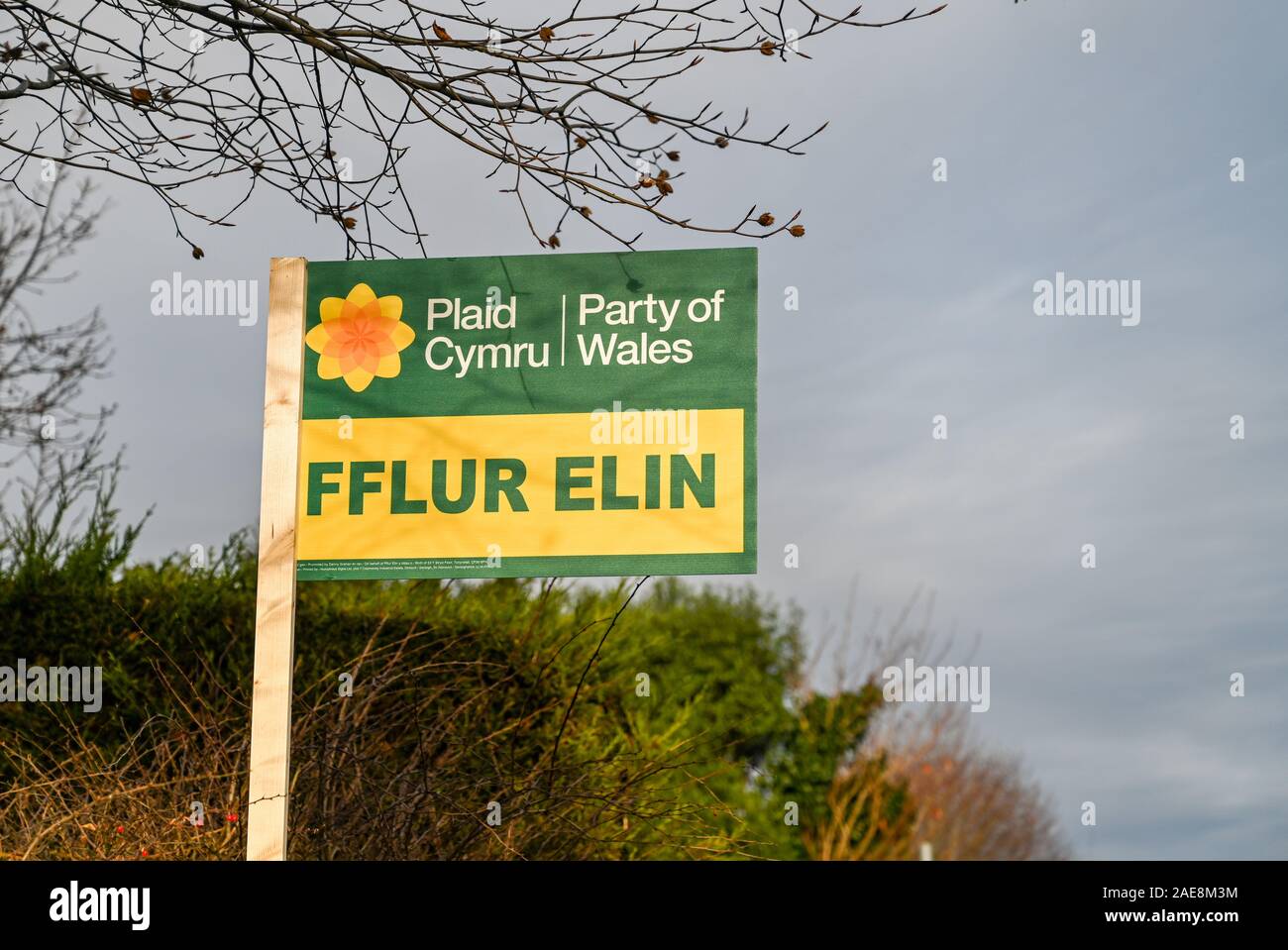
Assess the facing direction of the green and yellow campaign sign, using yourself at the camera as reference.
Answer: facing the viewer
